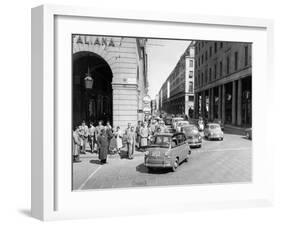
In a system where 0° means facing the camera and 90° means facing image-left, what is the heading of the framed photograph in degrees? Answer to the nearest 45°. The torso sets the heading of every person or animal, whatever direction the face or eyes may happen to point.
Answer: approximately 315°
